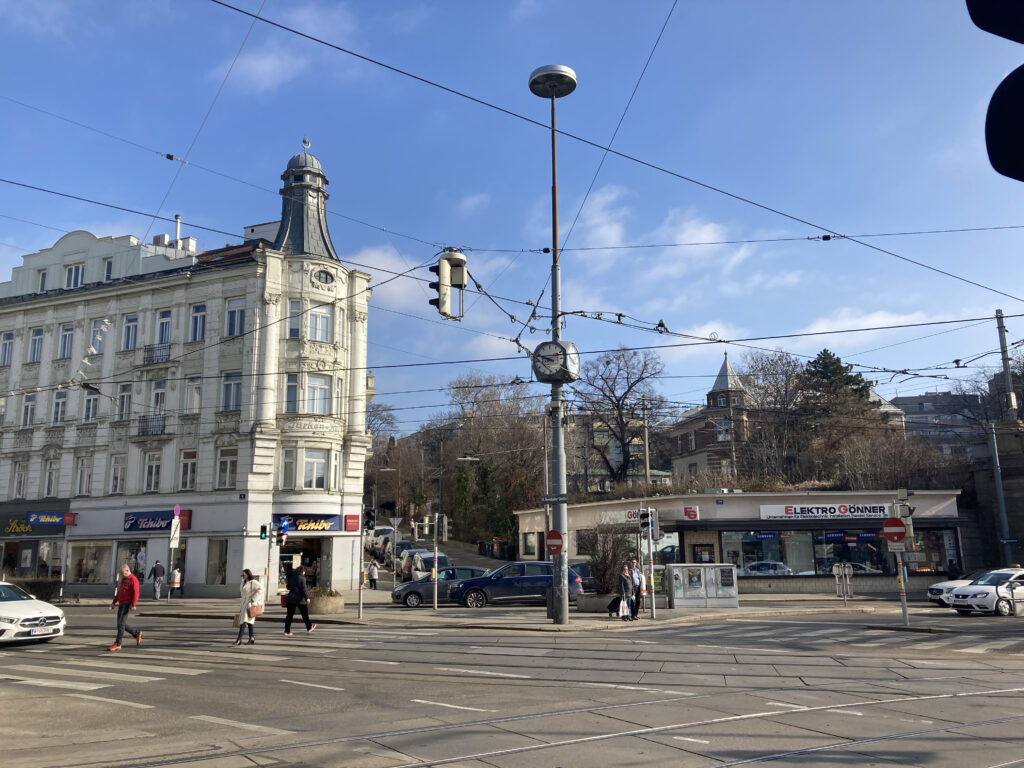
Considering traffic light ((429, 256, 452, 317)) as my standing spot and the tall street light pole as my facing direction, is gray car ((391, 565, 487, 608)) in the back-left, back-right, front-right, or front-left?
front-left

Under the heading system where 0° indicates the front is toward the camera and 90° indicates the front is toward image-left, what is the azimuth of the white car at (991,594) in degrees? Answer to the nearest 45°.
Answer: approximately 45°

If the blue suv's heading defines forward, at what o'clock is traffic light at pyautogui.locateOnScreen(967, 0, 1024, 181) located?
The traffic light is roughly at 9 o'clock from the blue suv.

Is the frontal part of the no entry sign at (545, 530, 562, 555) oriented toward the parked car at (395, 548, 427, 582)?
no

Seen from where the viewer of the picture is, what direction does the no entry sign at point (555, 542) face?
facing the viewer

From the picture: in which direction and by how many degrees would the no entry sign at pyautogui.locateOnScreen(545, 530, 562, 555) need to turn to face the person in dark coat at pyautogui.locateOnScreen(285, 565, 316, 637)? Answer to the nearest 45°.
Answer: approximately 90° to its right

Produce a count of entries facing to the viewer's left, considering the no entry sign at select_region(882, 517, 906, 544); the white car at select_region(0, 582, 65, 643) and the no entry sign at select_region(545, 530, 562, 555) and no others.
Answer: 0

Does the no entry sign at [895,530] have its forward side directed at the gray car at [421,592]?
no

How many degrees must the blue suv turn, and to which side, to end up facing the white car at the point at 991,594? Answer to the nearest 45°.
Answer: approximately 180°

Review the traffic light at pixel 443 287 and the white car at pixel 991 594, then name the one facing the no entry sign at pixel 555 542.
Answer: the white car

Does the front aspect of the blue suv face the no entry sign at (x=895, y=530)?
no

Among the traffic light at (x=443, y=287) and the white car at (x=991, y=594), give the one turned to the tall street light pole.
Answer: the white car

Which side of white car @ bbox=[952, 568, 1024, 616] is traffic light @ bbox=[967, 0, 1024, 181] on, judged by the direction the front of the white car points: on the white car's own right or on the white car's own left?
on the white car's own left

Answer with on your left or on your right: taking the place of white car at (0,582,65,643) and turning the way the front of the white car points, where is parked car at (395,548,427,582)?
on your left

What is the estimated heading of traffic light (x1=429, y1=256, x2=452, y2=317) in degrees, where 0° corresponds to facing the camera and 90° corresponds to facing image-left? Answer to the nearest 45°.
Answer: approximately 90°

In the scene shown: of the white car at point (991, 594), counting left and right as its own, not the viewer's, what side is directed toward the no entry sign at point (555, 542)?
front

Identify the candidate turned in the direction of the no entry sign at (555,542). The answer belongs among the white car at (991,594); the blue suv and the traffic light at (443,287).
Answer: the white car
